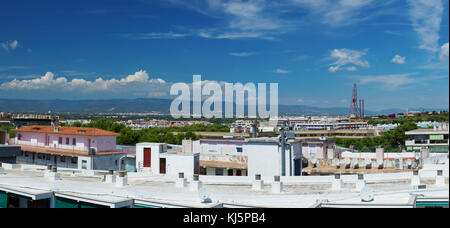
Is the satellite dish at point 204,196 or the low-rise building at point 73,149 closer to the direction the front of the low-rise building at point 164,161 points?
the satellite dish

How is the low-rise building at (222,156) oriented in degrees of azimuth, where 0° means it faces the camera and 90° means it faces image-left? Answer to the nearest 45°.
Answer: approximately 0°

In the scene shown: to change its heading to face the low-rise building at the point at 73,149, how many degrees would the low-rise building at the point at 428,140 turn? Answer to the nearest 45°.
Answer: approximately 45° to its right

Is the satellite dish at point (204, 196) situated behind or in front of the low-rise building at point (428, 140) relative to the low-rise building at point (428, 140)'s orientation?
in front

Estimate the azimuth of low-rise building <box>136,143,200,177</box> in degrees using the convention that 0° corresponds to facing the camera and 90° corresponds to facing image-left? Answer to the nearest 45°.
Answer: approximately 0°

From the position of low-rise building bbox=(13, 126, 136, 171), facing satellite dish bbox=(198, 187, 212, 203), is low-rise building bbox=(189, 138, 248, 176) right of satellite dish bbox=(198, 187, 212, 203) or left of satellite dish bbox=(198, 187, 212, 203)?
left

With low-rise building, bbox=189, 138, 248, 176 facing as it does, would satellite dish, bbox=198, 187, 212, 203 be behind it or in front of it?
in front

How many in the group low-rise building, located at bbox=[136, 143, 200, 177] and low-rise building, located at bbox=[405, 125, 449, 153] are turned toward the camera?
2

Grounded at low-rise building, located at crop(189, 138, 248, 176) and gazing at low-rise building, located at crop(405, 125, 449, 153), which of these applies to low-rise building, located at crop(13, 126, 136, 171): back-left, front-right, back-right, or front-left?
back-left

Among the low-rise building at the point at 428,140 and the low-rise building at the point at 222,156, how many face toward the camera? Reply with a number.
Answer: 2
